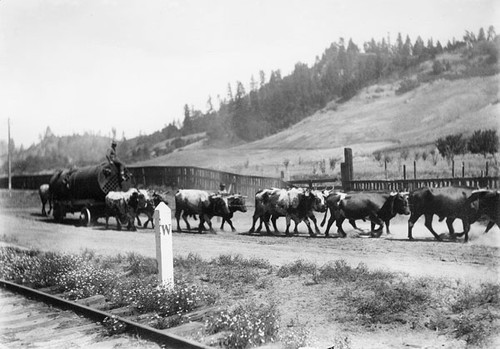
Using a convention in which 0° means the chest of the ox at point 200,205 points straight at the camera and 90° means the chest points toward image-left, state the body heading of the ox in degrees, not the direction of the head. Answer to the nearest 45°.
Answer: approximately 270°

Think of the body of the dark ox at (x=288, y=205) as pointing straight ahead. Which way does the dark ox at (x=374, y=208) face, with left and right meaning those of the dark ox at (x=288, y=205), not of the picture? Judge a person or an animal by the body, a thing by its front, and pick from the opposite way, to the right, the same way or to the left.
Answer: the same way

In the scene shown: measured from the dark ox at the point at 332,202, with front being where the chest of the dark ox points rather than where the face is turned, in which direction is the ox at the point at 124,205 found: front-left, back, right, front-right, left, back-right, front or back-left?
back-left

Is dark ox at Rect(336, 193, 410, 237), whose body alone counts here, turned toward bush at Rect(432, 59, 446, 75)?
no

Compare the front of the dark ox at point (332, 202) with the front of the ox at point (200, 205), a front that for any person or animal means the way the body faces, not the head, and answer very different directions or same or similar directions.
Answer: same or similar directions

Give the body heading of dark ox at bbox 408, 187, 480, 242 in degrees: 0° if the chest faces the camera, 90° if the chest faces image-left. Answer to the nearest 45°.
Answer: approximately 270°

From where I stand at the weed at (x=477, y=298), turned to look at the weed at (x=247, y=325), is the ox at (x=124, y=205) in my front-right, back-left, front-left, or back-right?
front-right

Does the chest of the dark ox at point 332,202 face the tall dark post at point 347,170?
no

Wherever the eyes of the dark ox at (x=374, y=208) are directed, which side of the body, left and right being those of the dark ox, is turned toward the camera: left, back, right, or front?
right

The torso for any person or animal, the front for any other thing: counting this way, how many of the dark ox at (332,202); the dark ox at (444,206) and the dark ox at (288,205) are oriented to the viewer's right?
3

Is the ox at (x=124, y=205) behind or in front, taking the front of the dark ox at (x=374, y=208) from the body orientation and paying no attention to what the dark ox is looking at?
behind

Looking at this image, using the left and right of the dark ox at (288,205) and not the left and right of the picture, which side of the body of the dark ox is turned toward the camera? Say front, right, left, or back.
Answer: right

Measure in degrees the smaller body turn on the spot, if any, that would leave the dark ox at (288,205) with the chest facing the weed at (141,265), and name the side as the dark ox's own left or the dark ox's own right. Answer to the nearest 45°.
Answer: approximately 135° to the dark ox's own right

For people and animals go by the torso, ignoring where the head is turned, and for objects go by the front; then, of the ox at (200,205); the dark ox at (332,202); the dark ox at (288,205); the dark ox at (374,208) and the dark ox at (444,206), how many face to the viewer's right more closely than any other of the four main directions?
5

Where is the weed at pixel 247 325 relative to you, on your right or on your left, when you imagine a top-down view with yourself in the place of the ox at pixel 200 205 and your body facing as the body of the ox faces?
on your right

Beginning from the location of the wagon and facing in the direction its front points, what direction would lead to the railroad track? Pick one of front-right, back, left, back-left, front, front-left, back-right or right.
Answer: front-right

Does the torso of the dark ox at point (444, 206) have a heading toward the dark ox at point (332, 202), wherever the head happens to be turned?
no
